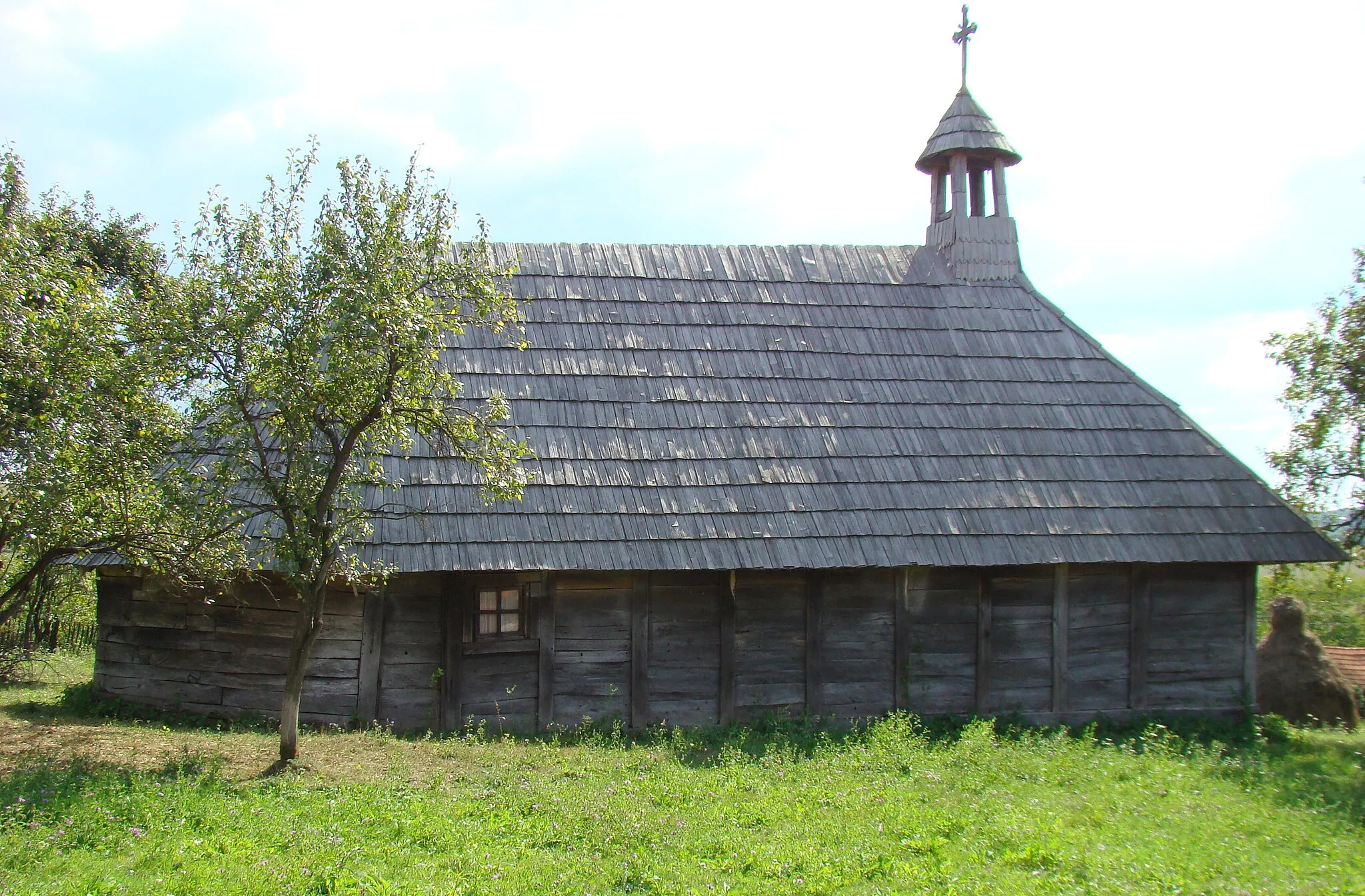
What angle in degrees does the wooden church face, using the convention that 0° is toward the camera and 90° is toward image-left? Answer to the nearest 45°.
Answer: approximately 270°
